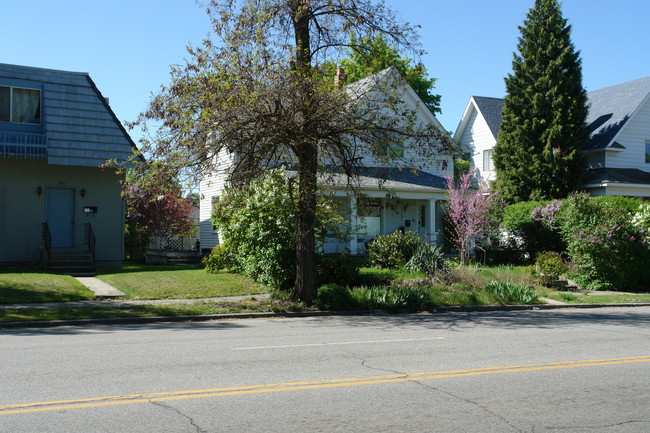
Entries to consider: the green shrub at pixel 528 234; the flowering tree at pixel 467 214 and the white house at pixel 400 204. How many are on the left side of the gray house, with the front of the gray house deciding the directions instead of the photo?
3

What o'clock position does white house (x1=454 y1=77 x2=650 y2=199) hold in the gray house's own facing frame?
The white house is roughly at 9 o'clock from the gray house.

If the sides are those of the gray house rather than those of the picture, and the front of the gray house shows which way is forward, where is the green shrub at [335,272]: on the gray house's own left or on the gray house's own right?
on the gray house's own left

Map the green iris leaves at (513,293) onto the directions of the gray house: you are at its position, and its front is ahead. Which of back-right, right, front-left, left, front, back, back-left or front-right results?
front-left

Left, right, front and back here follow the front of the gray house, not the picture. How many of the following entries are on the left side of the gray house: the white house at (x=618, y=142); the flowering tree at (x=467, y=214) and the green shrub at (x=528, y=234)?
3

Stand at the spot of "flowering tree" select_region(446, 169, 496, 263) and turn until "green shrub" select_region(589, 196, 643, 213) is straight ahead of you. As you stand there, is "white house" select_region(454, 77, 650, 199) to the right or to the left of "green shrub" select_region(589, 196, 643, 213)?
left

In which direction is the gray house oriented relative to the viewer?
toward the camera

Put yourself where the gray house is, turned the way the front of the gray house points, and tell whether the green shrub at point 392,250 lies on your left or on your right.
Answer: on your left

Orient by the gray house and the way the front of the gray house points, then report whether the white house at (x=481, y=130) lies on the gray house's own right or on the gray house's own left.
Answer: on the gray house's own left

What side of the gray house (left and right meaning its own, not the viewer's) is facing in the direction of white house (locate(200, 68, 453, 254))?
left

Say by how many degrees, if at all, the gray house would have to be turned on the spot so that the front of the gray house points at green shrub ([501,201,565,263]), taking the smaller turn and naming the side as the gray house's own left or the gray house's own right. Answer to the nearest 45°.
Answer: approximately 90° to the gray house's own left

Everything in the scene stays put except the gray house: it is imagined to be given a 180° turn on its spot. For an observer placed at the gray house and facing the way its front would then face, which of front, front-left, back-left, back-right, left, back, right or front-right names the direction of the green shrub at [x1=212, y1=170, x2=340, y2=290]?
back-right
